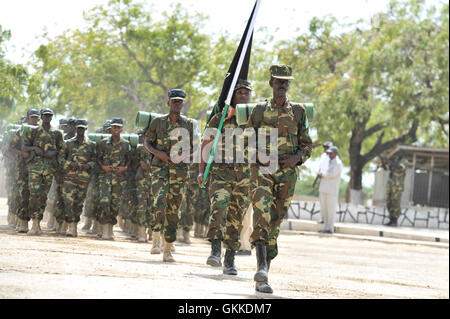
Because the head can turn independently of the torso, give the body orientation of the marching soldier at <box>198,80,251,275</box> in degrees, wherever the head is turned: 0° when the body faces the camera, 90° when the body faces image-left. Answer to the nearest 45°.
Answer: approximately 0°

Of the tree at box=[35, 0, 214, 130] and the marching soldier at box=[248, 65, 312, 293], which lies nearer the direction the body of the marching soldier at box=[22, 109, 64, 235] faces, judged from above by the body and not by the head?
the marching soldier

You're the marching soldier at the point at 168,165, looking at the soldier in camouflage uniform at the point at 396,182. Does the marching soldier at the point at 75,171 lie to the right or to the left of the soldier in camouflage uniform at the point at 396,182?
left

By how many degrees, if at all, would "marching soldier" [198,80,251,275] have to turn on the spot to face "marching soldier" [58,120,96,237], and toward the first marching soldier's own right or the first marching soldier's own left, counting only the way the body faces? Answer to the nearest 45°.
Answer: approximately 135° to the first marching soldier's own right

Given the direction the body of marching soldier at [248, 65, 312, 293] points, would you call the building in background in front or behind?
behind
